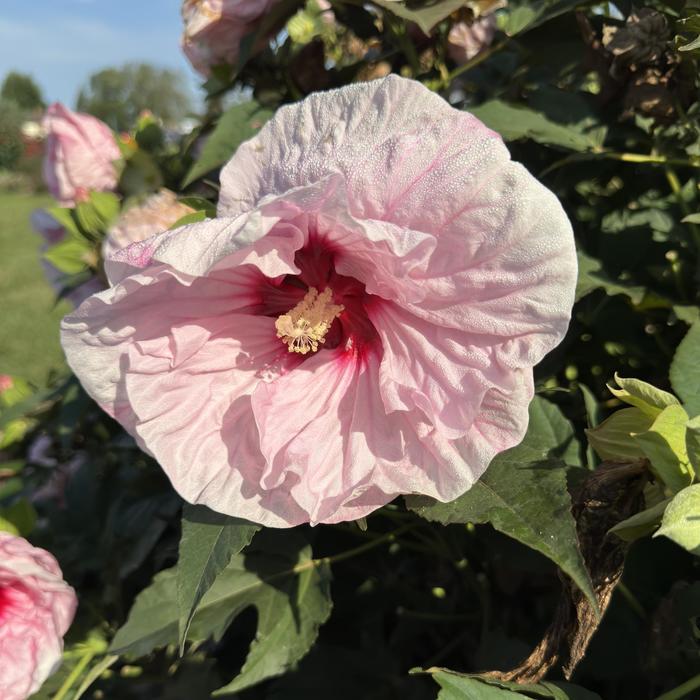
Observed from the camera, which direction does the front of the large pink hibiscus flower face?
facing the viewer

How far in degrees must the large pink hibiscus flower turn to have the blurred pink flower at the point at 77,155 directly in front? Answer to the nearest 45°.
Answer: approximately 180°

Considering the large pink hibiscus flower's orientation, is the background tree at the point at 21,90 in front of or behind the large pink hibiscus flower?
behind

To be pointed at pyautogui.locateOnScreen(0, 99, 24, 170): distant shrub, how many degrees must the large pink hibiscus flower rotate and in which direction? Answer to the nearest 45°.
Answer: approximately 180°
